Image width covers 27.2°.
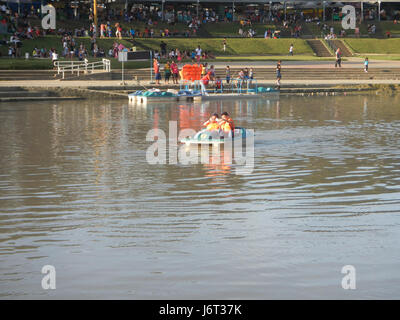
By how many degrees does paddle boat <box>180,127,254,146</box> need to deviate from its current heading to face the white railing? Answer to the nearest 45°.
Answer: approximately 90° to its right
